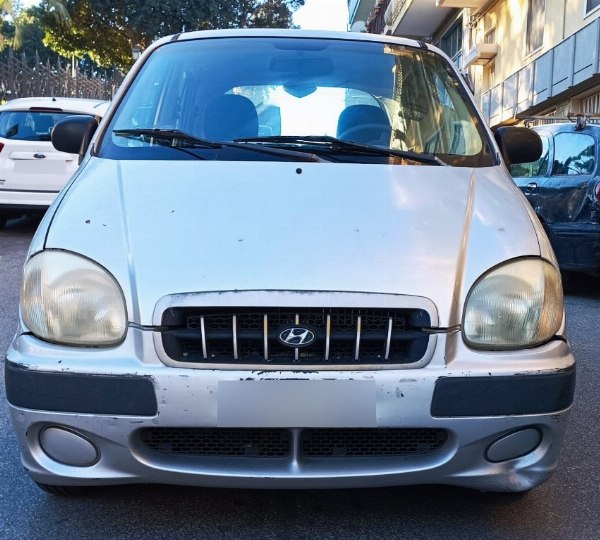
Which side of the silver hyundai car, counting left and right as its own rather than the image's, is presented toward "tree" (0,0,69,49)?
back

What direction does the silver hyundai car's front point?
toward the camera

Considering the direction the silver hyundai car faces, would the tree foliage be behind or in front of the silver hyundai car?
behind

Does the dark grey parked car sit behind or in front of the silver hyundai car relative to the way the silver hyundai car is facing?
behind
